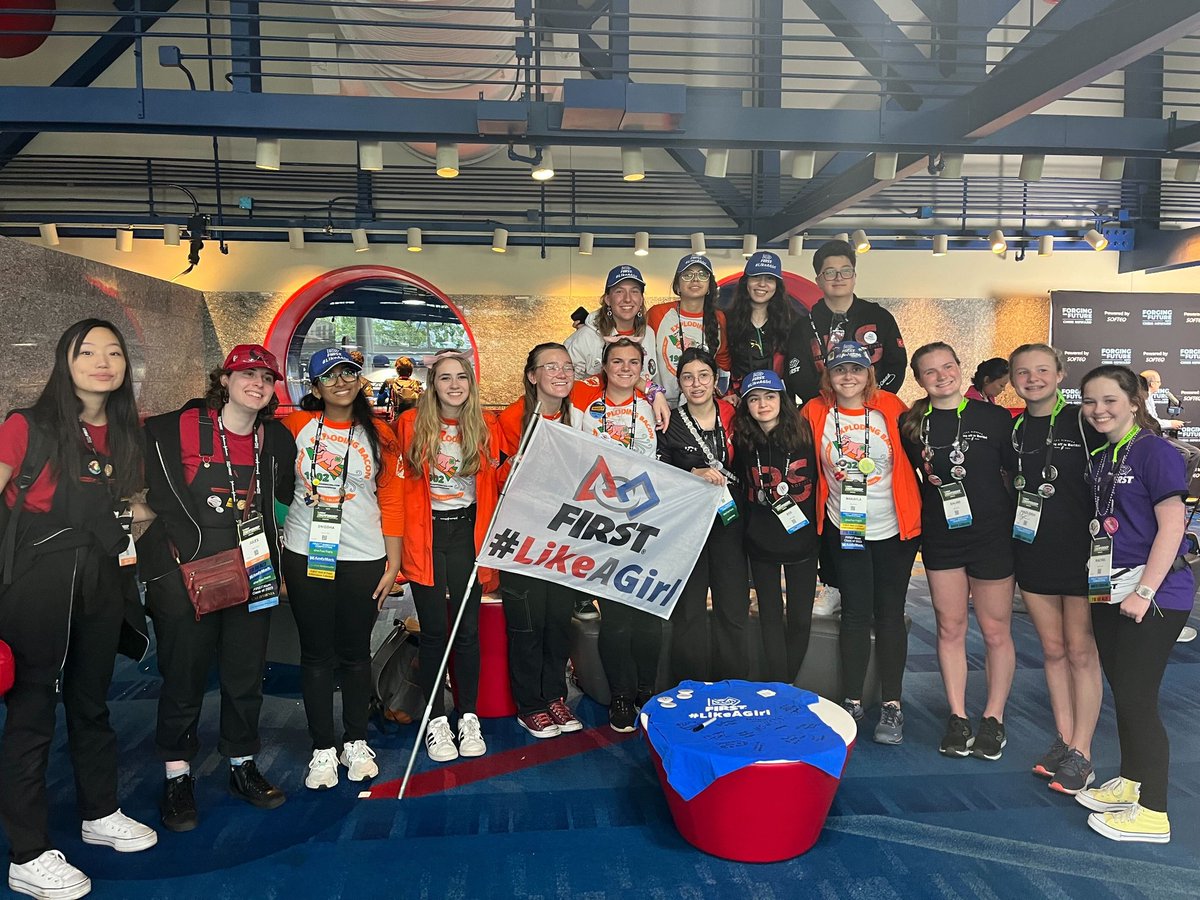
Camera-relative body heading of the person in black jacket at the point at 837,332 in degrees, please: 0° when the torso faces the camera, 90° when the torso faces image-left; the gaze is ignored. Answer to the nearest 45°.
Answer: approximately 0°

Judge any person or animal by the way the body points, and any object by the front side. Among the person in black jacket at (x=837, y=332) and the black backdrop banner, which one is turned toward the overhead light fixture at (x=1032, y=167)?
the black backdrop banner

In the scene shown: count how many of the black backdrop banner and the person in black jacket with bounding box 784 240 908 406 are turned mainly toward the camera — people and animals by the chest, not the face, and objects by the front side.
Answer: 2

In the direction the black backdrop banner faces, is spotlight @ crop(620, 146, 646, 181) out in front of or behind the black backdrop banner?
in front

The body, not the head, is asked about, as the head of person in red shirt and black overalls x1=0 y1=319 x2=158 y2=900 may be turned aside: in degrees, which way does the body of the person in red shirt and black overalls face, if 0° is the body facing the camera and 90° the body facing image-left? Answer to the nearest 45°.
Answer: approximately 315°

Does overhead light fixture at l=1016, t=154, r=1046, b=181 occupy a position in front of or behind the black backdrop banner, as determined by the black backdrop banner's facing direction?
in front

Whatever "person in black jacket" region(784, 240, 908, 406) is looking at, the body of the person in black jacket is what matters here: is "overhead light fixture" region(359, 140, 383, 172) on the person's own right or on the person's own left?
on the person's own right

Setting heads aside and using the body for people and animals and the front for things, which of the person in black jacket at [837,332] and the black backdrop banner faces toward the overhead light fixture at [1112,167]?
the black backdrop banner

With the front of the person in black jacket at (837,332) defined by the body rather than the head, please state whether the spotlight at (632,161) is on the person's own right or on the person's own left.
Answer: on the person's own right
